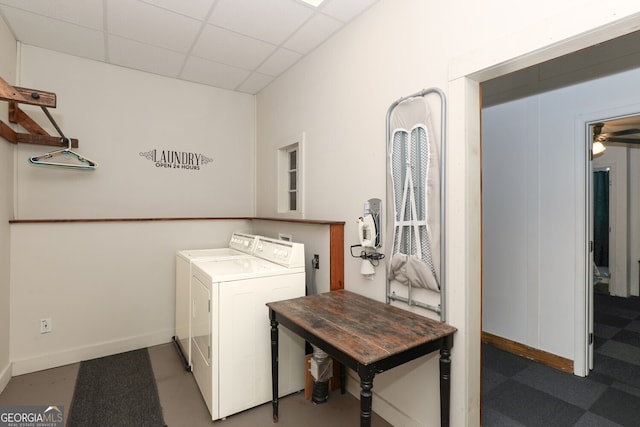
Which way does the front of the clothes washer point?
to the viewer's left

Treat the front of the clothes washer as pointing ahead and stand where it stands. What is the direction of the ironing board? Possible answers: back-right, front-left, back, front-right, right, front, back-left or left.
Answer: back-left

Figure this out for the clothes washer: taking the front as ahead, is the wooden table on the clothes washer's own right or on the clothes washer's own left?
on the clothes washer's own left
